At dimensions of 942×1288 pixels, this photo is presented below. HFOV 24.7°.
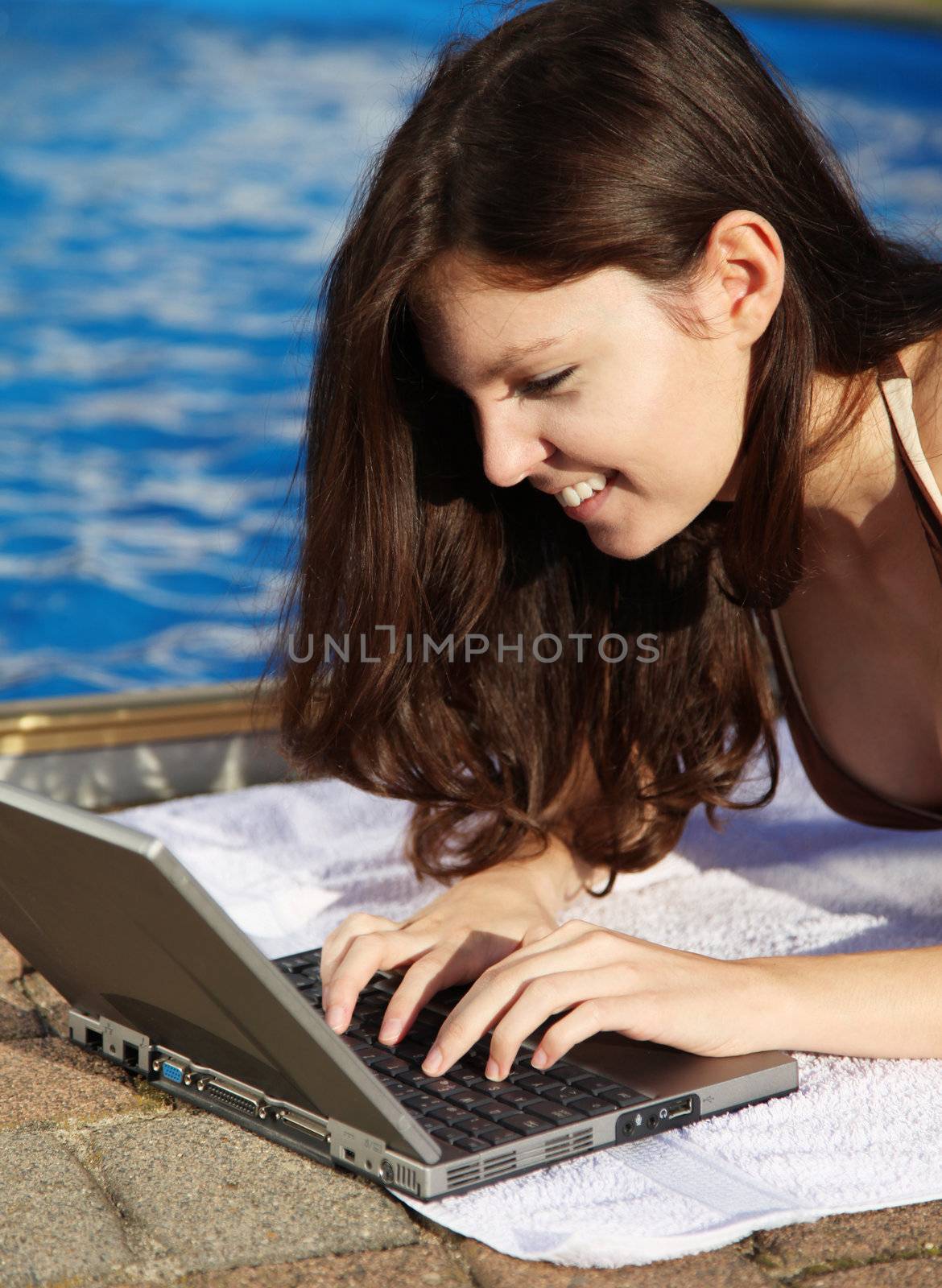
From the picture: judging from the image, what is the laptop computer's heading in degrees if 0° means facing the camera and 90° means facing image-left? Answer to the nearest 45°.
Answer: approximately 225°

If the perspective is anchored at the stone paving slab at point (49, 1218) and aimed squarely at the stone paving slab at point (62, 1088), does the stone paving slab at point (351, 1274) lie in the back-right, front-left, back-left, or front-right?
back-right

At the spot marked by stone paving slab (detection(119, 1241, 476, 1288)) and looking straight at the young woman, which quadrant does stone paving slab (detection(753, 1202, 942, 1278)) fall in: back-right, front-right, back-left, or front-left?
front-right

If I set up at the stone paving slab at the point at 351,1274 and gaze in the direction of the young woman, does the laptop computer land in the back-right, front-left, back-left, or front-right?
front-left
